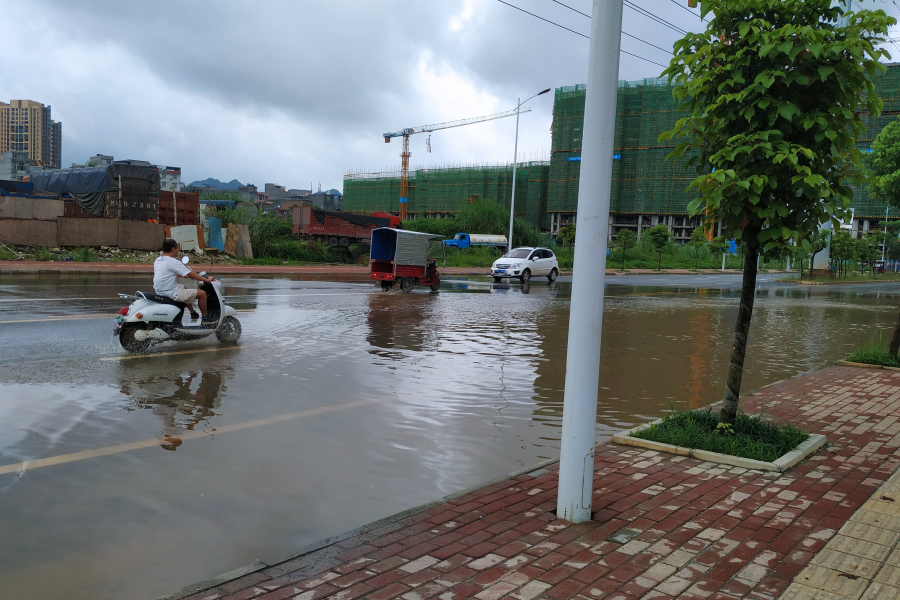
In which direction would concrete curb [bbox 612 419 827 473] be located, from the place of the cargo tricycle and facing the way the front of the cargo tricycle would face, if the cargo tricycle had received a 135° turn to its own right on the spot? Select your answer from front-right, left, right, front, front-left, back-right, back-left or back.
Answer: front

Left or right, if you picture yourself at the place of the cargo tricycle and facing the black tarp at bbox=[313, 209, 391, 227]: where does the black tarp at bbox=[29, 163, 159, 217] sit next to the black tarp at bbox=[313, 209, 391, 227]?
left

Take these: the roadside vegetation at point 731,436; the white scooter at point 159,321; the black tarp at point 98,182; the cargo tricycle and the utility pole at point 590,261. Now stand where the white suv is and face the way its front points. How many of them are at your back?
0

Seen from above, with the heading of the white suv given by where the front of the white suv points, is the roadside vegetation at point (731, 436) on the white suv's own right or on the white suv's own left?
on the white suv's own left

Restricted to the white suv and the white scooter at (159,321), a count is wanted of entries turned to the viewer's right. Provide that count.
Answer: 1

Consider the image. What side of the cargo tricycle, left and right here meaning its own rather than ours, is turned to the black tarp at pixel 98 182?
left

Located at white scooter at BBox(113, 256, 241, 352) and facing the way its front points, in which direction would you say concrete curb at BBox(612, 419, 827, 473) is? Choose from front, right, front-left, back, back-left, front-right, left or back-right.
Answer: front-right

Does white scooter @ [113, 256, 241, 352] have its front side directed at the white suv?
no

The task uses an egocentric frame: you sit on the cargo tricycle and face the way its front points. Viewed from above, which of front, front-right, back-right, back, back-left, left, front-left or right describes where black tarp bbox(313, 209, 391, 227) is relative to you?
front-left

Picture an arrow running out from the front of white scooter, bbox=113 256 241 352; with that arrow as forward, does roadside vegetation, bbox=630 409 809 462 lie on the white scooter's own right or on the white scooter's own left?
on the white scooter's own right

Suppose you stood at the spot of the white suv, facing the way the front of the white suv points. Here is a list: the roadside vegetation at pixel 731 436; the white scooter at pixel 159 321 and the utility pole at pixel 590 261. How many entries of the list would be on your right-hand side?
0

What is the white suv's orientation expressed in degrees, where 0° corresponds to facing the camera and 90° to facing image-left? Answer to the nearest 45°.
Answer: approximately 45°

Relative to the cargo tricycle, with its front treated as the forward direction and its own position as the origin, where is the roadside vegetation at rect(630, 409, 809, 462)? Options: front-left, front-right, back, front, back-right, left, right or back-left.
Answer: back-right

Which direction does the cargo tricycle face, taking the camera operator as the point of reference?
facing away from the viewer and to the right of the viewer
